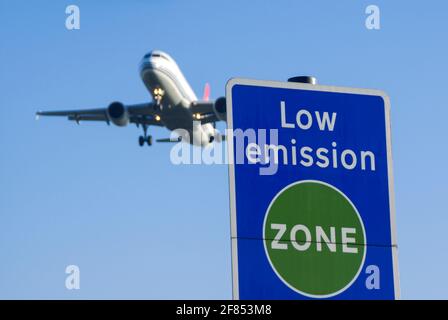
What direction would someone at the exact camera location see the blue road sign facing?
facing the viewer and to the right of the viewer
